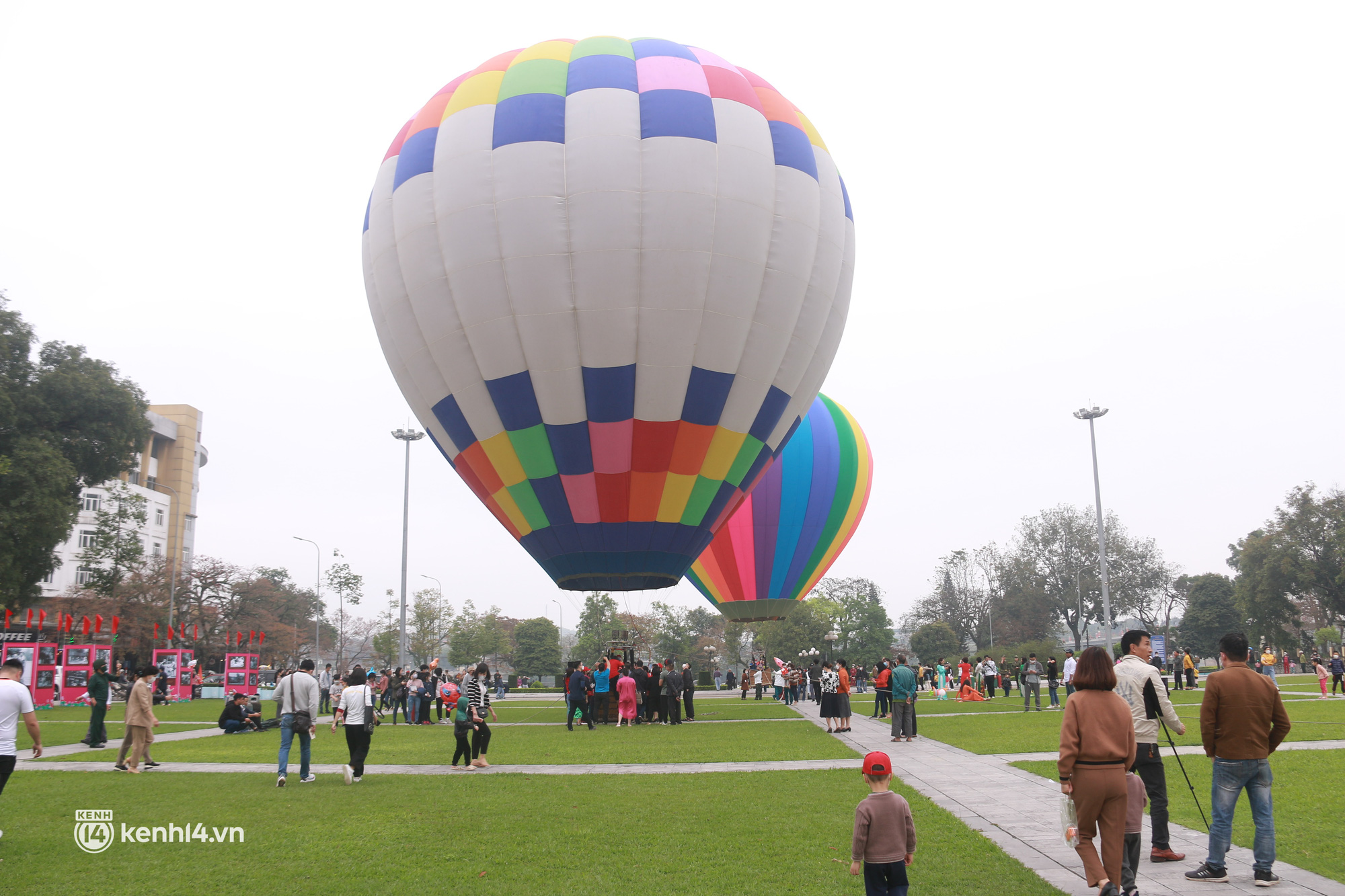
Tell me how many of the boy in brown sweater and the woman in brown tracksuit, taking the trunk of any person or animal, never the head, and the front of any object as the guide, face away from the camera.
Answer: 2

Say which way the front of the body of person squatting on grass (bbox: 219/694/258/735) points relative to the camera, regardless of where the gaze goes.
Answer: to the viewer's right

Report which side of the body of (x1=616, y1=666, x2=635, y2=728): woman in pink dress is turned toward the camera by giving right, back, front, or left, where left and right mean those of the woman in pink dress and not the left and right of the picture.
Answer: back

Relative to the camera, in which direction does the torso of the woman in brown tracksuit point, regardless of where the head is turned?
away from the camera

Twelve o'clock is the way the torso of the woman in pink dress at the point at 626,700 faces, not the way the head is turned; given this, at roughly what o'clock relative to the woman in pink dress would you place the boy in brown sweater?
The boy in brown sweater is roughly at 6 o'clock from the woman in pink dress.

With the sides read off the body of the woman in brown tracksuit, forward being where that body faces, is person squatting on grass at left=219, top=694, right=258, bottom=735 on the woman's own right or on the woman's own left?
on the woman's own left

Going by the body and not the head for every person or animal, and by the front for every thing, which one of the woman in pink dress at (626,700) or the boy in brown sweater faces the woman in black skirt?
the boy in brown sweater

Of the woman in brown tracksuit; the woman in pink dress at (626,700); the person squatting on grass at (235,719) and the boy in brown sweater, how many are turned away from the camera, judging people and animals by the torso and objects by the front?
3

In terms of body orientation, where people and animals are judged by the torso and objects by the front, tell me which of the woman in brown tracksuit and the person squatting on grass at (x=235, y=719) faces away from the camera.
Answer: the woman in brown tracksuit

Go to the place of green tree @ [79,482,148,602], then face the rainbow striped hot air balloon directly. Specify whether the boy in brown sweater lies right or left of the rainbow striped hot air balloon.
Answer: right

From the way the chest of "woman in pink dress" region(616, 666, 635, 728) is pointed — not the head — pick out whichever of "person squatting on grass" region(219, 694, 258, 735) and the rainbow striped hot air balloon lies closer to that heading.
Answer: the rainbow striped hot air balloon

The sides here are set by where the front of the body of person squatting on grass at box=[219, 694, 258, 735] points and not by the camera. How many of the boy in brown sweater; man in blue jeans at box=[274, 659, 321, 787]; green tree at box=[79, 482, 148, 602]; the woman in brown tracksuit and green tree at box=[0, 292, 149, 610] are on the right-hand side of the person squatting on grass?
3
